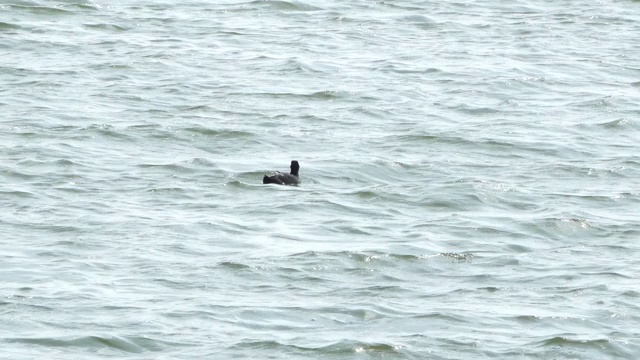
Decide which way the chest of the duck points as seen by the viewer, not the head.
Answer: to the viewer's right
